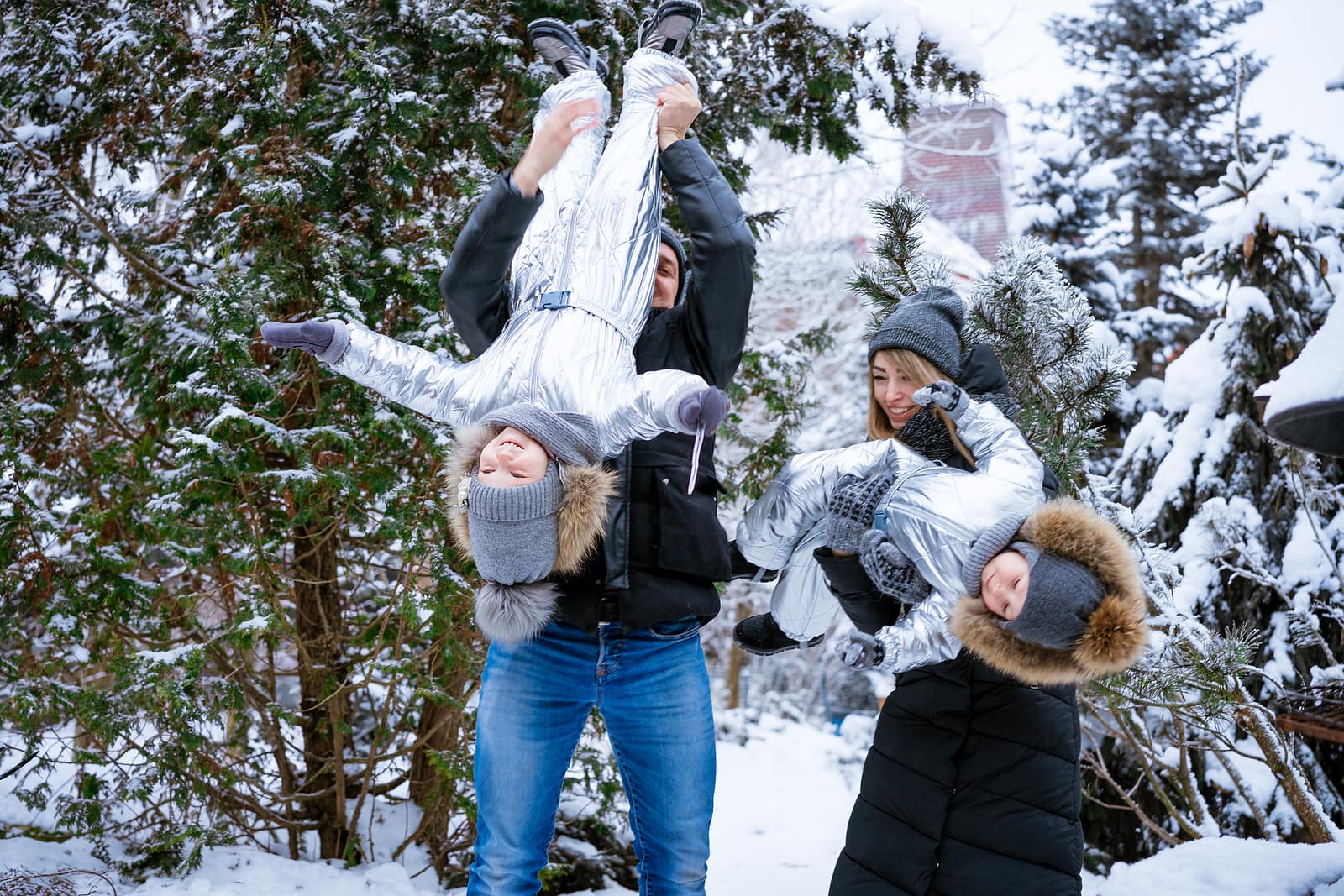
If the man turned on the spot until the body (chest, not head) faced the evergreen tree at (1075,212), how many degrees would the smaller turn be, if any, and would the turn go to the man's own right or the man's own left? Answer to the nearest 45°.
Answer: approximately 135° to the man's own left

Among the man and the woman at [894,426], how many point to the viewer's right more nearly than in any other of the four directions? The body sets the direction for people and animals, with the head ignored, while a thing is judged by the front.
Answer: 0

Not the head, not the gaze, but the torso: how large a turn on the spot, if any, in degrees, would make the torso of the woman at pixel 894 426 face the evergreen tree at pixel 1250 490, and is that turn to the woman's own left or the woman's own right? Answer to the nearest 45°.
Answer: approximately 180°

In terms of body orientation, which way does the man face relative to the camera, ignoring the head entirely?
toward the camera

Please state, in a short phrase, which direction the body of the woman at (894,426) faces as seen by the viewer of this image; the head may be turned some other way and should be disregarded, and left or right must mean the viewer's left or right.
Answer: facing the viewer and to the left of the viewer

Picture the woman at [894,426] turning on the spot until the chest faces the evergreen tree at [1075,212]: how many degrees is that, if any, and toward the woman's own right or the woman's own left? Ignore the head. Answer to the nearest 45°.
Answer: approximately 135° to the woman's own right

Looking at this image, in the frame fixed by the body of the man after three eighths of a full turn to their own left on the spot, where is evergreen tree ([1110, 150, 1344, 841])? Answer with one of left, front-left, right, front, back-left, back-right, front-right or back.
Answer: front
